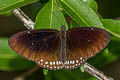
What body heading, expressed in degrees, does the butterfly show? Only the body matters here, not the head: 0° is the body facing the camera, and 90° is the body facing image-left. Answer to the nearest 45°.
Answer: approximately 180°

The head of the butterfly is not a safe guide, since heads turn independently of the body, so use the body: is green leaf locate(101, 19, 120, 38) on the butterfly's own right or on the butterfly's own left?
on the butterfly's own right
